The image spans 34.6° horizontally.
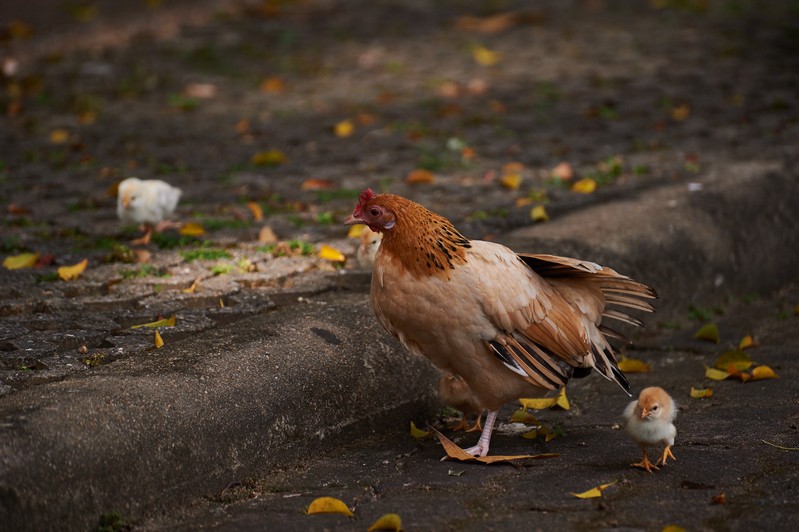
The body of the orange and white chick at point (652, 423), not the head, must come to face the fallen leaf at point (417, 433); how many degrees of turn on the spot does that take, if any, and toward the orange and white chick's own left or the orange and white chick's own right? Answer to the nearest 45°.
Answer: approximately 90° to the orange and white chick's own right

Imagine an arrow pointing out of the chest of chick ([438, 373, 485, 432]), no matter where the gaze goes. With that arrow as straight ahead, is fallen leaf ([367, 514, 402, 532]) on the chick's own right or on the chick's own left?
on the chick's own left

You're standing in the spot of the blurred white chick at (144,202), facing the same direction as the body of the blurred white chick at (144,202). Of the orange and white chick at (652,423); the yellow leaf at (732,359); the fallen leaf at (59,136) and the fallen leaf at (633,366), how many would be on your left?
3

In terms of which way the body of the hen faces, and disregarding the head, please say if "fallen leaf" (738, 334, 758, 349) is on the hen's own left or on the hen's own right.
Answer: on the hen's own right

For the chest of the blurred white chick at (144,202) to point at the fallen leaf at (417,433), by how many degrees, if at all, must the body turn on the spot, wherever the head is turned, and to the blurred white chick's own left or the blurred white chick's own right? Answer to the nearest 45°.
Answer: approximately 90° to the blurred white chick's own left

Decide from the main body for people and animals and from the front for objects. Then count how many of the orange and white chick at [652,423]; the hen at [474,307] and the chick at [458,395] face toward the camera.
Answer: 1

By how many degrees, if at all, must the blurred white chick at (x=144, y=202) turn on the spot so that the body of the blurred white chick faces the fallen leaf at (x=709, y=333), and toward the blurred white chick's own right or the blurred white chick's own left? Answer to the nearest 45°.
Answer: approximately 135° to the blurred white chick's own left

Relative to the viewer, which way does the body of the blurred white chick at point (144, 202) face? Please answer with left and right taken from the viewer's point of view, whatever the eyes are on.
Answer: facing the viewer and to the left of the viewer

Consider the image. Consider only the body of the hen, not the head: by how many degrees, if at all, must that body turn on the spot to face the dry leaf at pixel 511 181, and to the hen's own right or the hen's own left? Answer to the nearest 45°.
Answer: approximately 90° to the hen's own right

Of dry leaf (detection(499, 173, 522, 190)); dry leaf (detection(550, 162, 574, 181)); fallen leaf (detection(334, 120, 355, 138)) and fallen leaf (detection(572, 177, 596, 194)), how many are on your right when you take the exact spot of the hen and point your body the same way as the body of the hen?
4

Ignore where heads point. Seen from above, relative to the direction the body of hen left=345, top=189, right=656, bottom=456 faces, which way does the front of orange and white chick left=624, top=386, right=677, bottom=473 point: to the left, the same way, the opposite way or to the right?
to the left

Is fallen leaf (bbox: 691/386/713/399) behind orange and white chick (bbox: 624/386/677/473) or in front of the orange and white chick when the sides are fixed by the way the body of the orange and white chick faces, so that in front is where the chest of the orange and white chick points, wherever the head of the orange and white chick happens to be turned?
behind

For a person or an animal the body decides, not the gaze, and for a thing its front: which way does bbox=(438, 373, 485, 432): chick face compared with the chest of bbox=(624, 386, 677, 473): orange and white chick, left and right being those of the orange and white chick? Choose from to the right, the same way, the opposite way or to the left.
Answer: to the right

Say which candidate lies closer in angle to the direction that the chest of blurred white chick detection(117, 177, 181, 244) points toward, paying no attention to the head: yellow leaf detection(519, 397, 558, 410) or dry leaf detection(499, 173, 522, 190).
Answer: the yellow leaf

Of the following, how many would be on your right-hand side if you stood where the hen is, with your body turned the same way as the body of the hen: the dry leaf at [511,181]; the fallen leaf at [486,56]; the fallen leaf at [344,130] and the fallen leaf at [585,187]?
4
